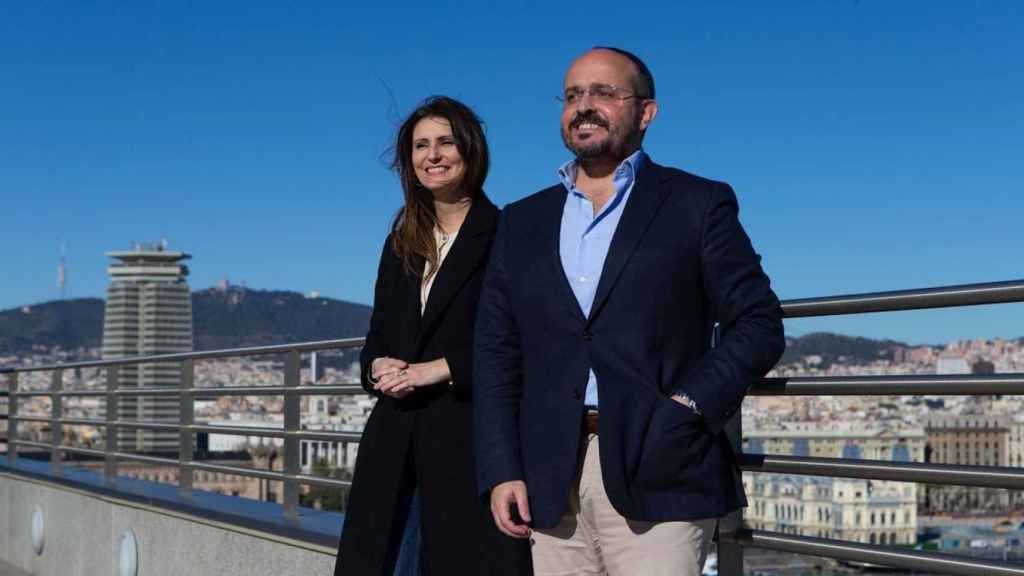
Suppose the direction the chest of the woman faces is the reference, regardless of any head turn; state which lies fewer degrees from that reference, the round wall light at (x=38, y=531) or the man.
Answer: the man

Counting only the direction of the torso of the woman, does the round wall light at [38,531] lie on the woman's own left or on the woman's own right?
on the woman's own right

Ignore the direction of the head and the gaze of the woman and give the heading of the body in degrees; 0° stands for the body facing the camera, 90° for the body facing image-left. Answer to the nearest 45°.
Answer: approximately 45°

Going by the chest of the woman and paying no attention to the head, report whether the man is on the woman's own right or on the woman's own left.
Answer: on the woman's own left

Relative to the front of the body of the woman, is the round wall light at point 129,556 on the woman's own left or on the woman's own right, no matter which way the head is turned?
on the woman's own right

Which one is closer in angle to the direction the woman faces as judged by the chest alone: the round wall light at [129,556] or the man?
the man

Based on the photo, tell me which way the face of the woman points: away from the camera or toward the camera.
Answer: toward the camera
